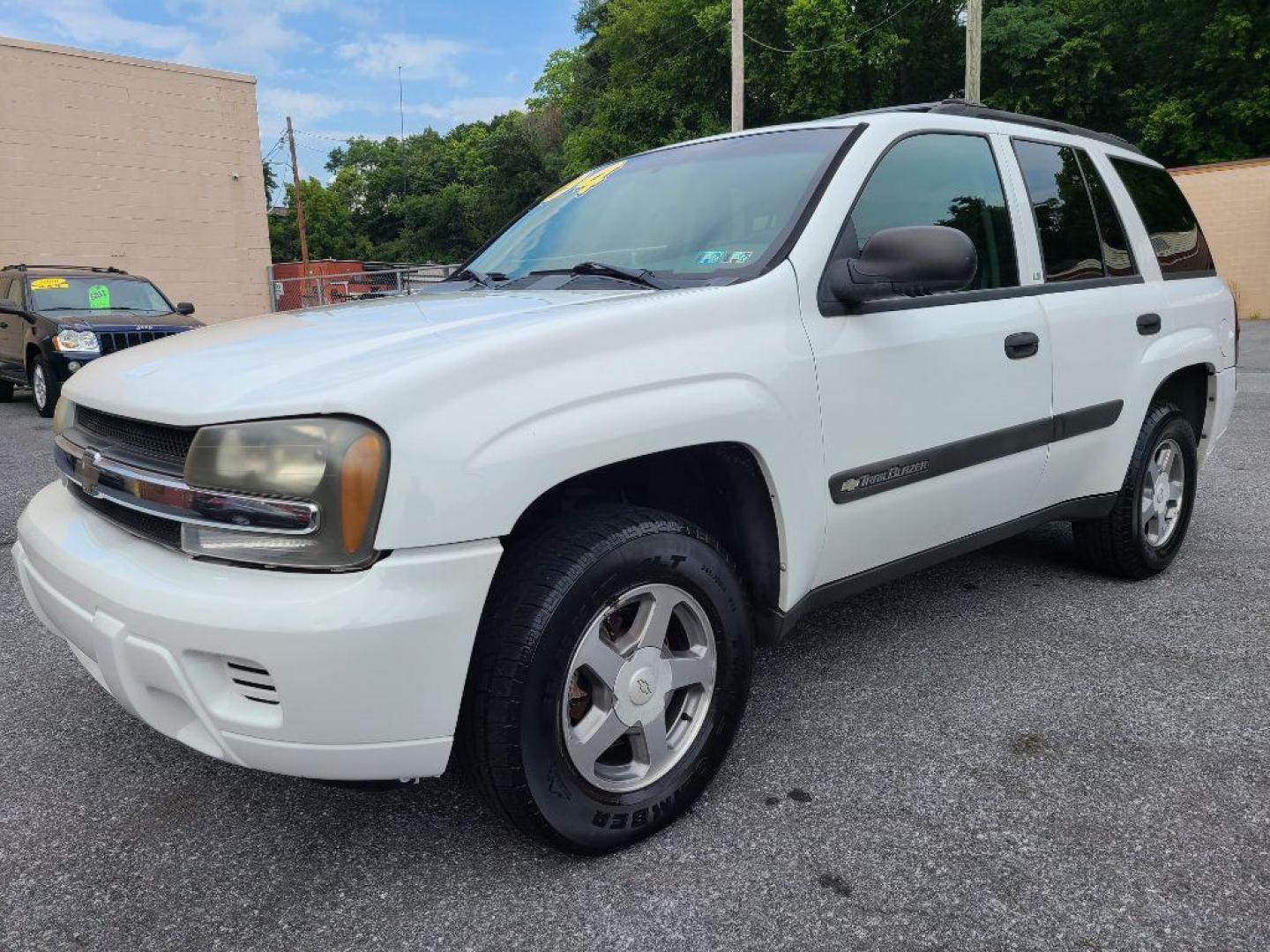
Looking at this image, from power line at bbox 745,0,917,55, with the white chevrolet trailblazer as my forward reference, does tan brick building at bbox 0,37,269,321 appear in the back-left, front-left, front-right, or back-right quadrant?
front-right

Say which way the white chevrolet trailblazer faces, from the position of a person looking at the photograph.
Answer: facing the viewer and to the left of the viewer

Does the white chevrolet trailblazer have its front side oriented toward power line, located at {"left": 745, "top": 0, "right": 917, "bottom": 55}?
no

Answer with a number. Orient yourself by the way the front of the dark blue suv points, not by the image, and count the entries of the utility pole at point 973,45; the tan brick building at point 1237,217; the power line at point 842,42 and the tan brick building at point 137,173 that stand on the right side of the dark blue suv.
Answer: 0

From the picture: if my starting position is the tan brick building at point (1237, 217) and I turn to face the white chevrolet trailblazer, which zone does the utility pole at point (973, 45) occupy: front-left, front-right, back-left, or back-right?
front-right

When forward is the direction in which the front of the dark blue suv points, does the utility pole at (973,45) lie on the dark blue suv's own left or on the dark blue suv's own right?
on the dark blue suv's own left

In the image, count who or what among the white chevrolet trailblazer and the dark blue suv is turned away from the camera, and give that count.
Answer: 0

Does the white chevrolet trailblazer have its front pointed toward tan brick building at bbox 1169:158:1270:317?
no

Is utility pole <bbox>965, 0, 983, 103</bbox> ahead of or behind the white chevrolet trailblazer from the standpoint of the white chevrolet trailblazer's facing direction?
behind

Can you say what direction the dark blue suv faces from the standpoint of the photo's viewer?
facing the viewer and to the right of the viewer

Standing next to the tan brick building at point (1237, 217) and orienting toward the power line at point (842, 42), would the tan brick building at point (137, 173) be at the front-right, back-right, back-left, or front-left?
front-left

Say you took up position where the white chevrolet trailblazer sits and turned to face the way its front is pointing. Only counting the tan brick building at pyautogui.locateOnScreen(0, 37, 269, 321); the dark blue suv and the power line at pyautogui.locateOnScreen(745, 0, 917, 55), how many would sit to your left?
0

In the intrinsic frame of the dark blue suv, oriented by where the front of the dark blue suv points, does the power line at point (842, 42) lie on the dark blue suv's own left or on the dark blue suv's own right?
on the dark blue suv's own left

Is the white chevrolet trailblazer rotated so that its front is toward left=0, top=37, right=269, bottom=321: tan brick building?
no

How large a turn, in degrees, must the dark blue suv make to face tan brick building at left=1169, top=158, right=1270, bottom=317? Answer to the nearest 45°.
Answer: approximately 45° to its left

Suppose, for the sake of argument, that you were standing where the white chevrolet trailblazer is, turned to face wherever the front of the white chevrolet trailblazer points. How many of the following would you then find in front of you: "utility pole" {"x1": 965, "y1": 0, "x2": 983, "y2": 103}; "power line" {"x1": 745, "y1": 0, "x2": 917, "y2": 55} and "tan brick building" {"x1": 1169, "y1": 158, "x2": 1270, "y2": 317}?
0
